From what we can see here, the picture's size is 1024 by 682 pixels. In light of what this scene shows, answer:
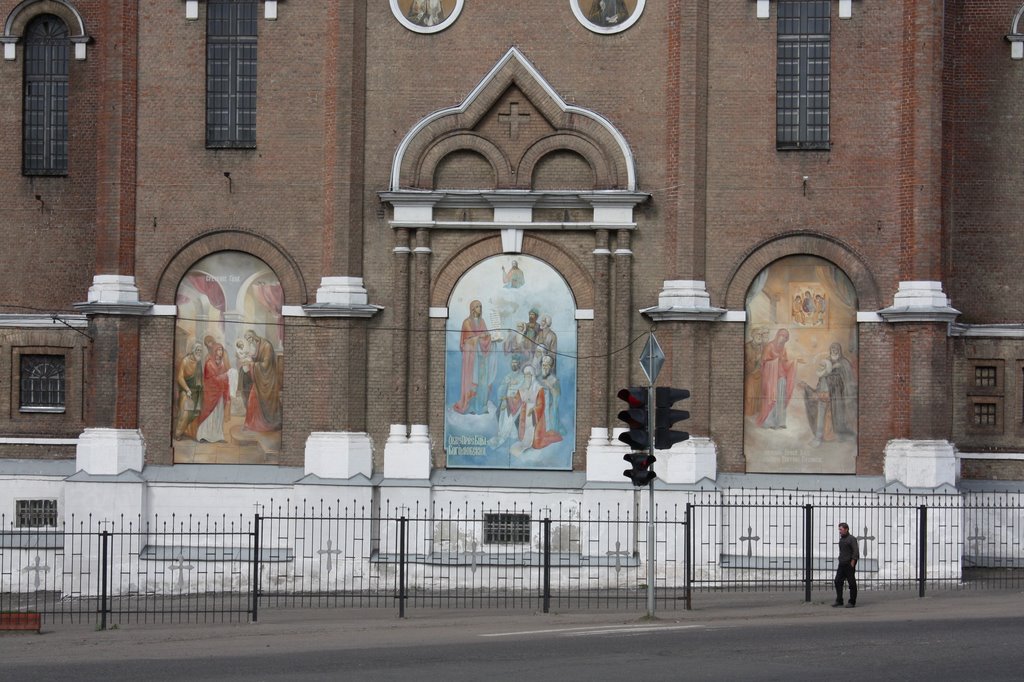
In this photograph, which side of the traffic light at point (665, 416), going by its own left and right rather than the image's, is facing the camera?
right

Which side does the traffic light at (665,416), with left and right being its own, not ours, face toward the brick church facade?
left

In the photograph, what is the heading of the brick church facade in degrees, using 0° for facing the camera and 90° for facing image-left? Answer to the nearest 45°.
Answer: approximately 0°

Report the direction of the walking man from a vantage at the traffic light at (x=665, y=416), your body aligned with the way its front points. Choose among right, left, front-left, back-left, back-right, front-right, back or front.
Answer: front-left

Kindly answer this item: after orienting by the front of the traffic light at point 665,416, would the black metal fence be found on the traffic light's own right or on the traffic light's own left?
on the traffic light's own left

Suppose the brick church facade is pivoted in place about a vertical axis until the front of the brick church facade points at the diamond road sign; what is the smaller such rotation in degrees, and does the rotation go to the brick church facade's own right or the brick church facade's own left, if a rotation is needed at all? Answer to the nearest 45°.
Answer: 0° — it already faces it
